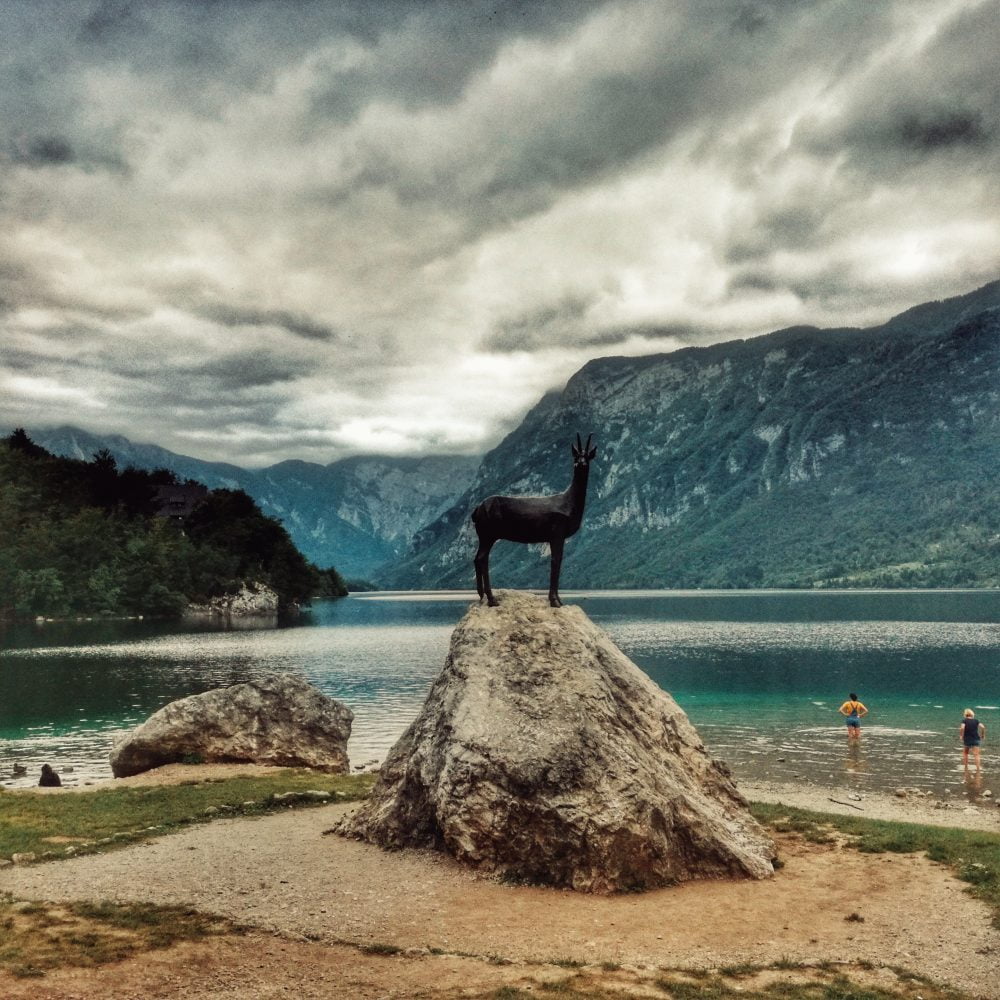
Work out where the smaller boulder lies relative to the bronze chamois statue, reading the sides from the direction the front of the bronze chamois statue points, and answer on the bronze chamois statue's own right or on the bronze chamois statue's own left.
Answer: on the bronze chamois statue's own left

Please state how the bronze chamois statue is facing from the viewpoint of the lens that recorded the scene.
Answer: facing to the right of the viewer

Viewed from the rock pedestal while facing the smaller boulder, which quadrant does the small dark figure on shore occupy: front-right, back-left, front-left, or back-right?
front-left

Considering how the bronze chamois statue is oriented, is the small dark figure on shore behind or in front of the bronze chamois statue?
behind

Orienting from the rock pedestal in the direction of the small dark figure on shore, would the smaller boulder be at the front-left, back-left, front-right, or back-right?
front-right
